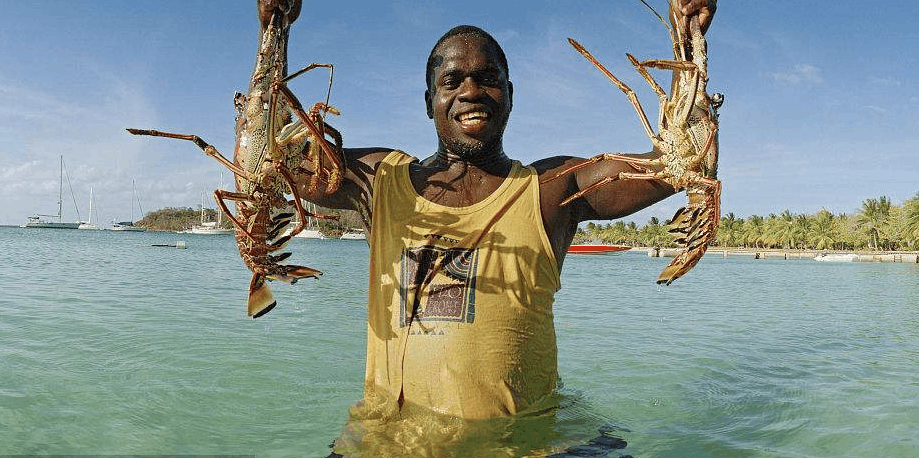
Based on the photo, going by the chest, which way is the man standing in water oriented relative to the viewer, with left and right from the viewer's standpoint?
facing the viewer
